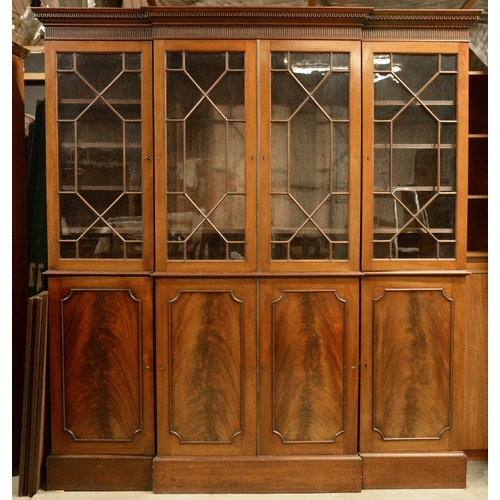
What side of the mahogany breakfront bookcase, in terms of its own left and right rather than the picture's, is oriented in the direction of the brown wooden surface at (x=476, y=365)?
left

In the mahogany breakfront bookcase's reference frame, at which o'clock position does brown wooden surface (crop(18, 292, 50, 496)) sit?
The brown wooden surface is roughly at 3 o'clock from the mahogany breakfront bookcase.

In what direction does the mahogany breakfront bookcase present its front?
toward the camera

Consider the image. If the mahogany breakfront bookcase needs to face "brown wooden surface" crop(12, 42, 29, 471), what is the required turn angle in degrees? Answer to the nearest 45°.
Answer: approximately 90° to its right

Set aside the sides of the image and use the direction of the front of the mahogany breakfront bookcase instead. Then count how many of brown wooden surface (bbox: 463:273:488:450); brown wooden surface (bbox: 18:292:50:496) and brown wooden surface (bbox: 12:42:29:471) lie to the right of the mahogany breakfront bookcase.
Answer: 2
